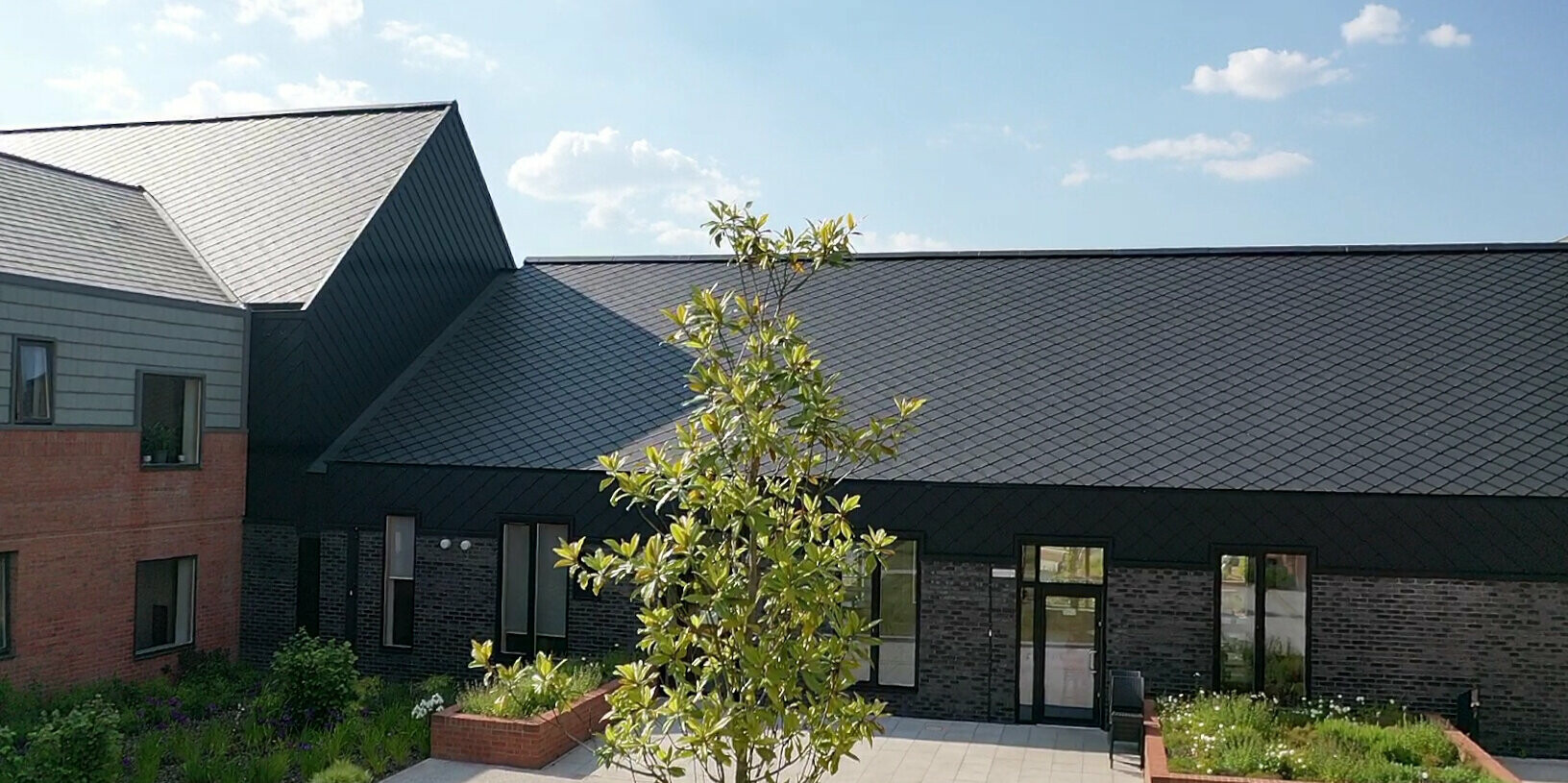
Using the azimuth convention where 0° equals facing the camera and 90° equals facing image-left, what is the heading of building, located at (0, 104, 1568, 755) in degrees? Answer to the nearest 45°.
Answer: approximately 0°

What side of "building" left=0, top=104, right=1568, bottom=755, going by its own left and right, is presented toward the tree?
front

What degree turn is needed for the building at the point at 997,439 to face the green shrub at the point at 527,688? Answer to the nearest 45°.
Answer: approximately 45° to its right

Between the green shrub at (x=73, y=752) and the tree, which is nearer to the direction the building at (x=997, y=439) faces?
the tree

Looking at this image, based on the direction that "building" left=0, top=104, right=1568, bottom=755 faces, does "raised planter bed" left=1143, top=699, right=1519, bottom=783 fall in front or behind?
in front
